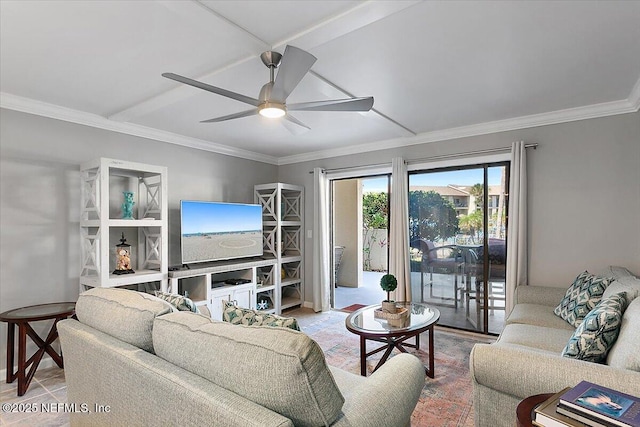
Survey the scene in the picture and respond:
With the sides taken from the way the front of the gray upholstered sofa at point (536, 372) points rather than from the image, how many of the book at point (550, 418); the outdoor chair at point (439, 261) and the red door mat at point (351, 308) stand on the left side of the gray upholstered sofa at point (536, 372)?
1

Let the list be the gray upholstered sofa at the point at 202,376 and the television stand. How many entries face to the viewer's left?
0

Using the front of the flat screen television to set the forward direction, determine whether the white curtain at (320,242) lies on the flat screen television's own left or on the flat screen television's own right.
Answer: on the flat screen television's own left

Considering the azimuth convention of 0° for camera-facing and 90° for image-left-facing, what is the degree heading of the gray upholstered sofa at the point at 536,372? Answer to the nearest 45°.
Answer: approximately 90°

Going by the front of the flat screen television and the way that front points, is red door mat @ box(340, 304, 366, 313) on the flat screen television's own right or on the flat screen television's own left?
on the flat screen television's own left

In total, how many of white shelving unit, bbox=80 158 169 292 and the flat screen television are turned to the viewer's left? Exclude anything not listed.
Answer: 0

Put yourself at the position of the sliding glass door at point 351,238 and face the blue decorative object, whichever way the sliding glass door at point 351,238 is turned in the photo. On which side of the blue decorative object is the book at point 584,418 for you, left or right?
left

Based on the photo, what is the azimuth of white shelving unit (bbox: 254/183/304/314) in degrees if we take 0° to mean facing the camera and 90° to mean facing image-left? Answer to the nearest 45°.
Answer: approximately 315°

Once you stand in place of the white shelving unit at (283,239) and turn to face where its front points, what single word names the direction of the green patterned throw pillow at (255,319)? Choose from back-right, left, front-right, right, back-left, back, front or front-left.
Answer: front-right

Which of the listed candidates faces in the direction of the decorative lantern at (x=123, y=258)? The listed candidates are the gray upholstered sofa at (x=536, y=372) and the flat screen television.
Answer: the gray upholstered sofa

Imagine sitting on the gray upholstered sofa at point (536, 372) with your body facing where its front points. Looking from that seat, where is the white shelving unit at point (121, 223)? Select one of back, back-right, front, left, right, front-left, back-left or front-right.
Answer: front

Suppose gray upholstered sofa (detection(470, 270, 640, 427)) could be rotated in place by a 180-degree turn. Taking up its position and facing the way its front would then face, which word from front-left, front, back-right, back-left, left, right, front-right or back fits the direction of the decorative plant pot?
back-left

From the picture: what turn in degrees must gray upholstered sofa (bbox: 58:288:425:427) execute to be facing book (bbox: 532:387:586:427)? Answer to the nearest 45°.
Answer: approximately 45° to its right

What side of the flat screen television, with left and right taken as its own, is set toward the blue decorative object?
right
